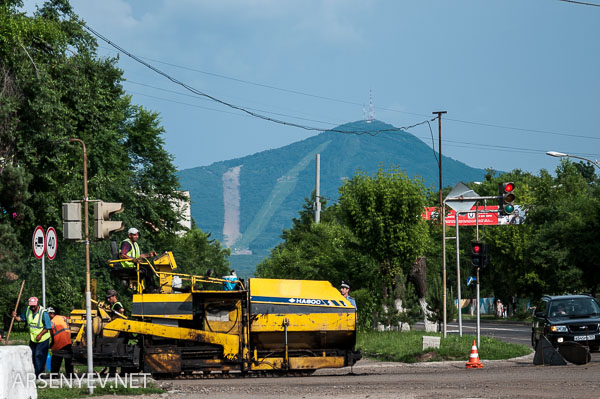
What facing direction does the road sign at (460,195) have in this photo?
away from the camera

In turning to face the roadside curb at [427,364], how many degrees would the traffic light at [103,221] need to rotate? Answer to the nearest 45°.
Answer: approximately 45° to its left

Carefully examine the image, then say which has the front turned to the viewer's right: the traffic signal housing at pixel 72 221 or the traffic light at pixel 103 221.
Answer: the traffic light

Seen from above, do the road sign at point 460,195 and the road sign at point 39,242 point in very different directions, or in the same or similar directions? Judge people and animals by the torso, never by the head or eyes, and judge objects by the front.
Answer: very different directions

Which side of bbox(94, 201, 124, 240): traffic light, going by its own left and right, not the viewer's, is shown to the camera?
right

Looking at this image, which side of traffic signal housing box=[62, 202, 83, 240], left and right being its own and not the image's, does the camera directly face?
back

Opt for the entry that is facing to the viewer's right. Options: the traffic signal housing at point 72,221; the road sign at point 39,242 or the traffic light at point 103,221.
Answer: the traffic light

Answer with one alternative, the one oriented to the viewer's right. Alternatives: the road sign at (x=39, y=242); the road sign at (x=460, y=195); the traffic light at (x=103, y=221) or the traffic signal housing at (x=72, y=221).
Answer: the traffic light
